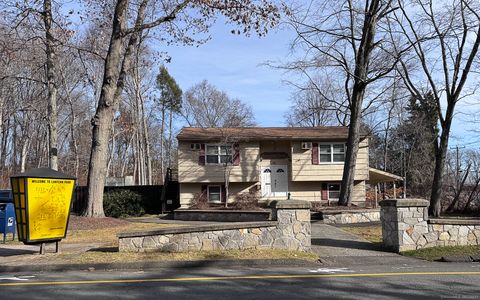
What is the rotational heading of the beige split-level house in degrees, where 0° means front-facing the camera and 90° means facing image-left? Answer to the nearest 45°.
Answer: approximately 0°

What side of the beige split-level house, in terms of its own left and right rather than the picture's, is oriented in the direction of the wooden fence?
right

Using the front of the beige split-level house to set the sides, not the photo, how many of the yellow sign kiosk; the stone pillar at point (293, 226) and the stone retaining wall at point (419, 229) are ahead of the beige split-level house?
3

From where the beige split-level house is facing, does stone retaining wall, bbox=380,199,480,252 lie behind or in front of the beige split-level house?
in front

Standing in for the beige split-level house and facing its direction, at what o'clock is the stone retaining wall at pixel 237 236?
The stone retaining wall is roughly at 12 o'clock from the beige split-level house.

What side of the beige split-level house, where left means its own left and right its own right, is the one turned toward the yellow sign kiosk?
front

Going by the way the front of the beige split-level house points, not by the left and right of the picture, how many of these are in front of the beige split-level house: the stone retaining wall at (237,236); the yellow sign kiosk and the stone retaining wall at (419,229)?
3
